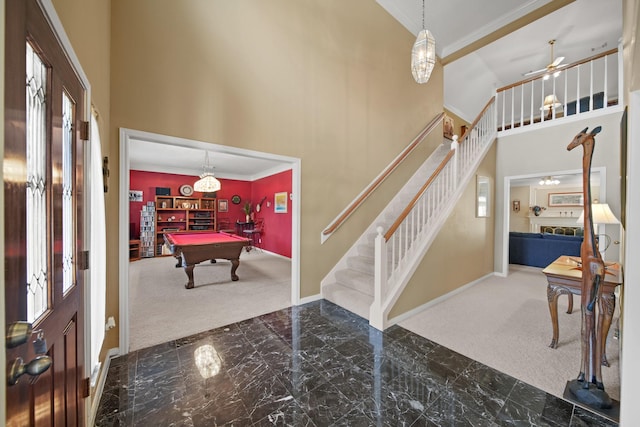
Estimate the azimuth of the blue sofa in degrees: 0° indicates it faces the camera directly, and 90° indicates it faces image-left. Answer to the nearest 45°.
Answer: approximately 180°

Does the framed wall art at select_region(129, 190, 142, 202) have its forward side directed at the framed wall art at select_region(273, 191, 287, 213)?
no

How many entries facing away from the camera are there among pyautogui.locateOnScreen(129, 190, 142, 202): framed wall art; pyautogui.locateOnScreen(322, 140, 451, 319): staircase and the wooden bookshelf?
0

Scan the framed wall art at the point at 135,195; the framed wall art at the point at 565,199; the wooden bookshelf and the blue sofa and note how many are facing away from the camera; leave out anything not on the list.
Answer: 1

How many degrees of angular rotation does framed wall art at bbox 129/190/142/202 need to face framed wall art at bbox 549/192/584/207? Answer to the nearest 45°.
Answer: approximately 45° to its left

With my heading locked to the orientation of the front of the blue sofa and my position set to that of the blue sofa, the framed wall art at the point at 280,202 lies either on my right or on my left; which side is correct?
on my left

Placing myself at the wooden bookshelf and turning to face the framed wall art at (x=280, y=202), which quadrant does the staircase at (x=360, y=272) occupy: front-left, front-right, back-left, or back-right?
front-right

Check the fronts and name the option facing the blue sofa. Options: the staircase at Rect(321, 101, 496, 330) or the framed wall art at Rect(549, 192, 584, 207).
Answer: the framed wall art

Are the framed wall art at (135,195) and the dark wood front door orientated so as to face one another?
no

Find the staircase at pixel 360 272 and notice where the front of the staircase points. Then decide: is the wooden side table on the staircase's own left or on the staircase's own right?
on the staircase's own left

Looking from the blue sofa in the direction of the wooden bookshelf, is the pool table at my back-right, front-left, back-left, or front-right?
front-left

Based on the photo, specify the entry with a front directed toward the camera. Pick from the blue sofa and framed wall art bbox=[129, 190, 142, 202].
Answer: the framed wall art

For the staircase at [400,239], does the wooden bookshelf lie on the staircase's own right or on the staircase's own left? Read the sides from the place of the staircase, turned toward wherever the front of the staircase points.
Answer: on the staircase's own right

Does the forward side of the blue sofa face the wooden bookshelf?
no

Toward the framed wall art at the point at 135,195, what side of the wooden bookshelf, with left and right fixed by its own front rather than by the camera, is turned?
right

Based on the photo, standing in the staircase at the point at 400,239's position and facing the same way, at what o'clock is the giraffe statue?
The giraffe statue is roughly at 9 o'clock from the staircase.

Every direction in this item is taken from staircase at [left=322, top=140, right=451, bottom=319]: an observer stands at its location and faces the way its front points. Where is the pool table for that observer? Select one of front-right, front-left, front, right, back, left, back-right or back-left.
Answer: front-right

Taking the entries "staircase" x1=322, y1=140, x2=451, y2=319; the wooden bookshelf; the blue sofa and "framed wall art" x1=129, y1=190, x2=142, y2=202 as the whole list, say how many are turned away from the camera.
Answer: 1

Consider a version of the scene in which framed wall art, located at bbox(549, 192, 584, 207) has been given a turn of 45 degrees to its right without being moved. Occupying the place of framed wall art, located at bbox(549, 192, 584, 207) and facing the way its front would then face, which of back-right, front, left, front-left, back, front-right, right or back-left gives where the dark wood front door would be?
front-left

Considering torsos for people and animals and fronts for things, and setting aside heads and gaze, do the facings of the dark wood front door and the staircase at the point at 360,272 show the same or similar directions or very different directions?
very different directions

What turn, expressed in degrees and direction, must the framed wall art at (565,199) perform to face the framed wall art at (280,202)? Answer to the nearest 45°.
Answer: approximately 45° to its right

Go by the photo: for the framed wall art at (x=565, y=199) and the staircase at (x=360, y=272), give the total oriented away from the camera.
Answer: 0

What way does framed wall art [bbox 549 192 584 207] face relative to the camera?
toward the camera

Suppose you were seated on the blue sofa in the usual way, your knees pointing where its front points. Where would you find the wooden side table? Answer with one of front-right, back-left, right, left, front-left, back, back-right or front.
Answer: back

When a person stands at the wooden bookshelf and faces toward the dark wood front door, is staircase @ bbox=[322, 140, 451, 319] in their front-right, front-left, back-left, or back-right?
front-left
